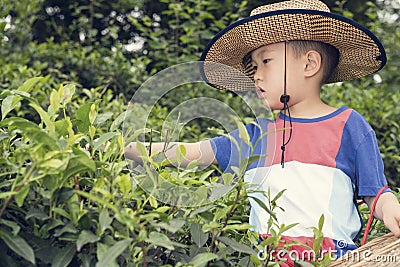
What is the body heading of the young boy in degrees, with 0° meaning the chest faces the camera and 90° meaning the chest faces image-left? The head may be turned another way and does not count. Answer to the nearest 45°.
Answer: approximately 45°

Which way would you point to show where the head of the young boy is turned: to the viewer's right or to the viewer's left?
to the viewer's left
